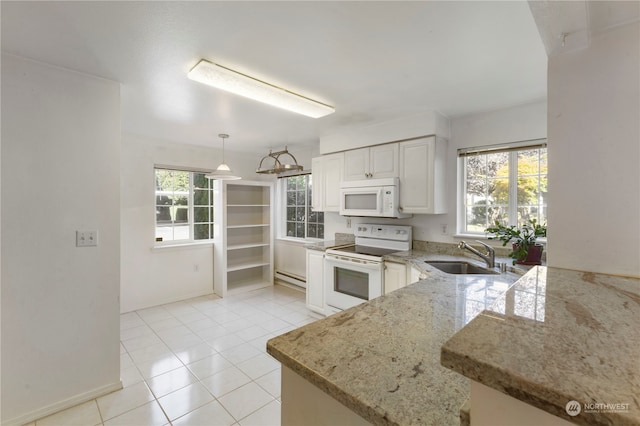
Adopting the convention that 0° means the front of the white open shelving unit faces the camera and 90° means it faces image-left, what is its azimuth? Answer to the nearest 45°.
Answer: approximately 315°

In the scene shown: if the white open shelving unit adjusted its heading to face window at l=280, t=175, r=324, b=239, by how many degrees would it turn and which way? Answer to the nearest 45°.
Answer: approximately 45° to its left

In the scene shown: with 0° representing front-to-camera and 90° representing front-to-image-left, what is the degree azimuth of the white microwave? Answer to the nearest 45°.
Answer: approximately 45°

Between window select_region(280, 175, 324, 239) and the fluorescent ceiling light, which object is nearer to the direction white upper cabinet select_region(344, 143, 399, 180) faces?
the fluorescent ceiling light

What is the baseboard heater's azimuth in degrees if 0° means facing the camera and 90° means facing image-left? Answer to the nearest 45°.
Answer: approximately 45°

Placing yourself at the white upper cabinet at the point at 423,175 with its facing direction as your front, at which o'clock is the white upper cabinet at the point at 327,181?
the white upper cabinet at the point at 327,181 is roughly at 2 o'clock from the white upper cabinet at the point at 423,175.

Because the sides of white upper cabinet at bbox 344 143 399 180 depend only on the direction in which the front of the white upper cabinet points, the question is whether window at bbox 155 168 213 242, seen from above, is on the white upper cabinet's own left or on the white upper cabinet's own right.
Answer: on the white upper cabinet's own right
